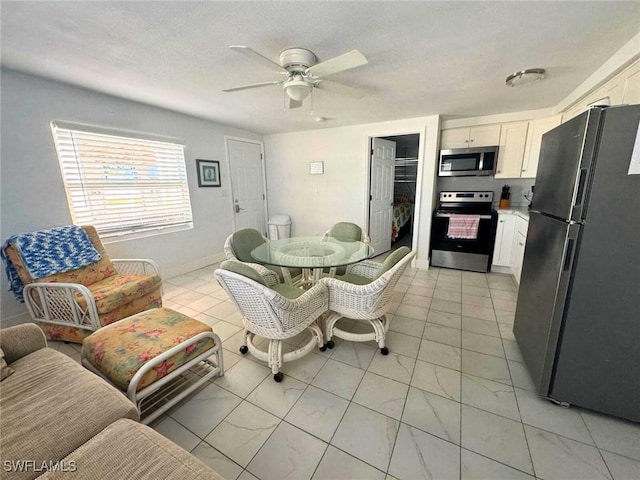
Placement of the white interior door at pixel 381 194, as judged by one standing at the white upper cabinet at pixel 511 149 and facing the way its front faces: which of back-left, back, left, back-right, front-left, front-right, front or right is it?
right

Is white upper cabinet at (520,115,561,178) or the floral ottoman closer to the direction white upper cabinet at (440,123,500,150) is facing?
the floral ottoman

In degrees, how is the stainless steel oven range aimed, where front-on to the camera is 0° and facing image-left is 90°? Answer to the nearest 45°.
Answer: approximately 0°

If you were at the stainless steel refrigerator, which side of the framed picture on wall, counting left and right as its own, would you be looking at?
front

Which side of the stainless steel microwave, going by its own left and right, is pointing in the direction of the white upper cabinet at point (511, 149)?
left

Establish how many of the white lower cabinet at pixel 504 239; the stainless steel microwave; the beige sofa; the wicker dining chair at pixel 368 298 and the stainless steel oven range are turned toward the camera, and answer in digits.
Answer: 3

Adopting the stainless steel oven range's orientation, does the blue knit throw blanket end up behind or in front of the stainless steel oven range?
in front

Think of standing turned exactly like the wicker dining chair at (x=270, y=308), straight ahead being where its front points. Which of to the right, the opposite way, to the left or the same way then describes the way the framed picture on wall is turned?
to the right

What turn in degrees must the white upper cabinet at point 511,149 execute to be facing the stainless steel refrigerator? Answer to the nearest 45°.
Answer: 0° — it already faces it

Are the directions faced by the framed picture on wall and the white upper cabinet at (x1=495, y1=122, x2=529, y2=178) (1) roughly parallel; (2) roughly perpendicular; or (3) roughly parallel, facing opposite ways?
roughly perpendicular

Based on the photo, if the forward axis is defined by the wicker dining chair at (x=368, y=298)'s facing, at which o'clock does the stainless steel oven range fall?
The stainless steel oven range is roughly at 4 o'clock from the wicker dining chair.

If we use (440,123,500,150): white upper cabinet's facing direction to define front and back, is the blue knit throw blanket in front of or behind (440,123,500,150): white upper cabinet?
in front

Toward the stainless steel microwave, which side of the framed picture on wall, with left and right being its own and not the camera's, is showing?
front
